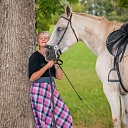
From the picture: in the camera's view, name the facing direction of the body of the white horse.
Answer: to the viewer's left

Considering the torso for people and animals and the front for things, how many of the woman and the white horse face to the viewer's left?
1

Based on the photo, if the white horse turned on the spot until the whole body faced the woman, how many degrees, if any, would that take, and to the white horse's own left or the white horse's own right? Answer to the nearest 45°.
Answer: approximately 45° to the white horse's own left

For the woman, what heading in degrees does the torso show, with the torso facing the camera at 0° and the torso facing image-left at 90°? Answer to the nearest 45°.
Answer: approximately 315°

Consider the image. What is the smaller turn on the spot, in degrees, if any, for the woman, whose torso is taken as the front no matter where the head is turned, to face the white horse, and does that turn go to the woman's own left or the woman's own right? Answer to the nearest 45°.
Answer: approximately 90° to the woman's own left
